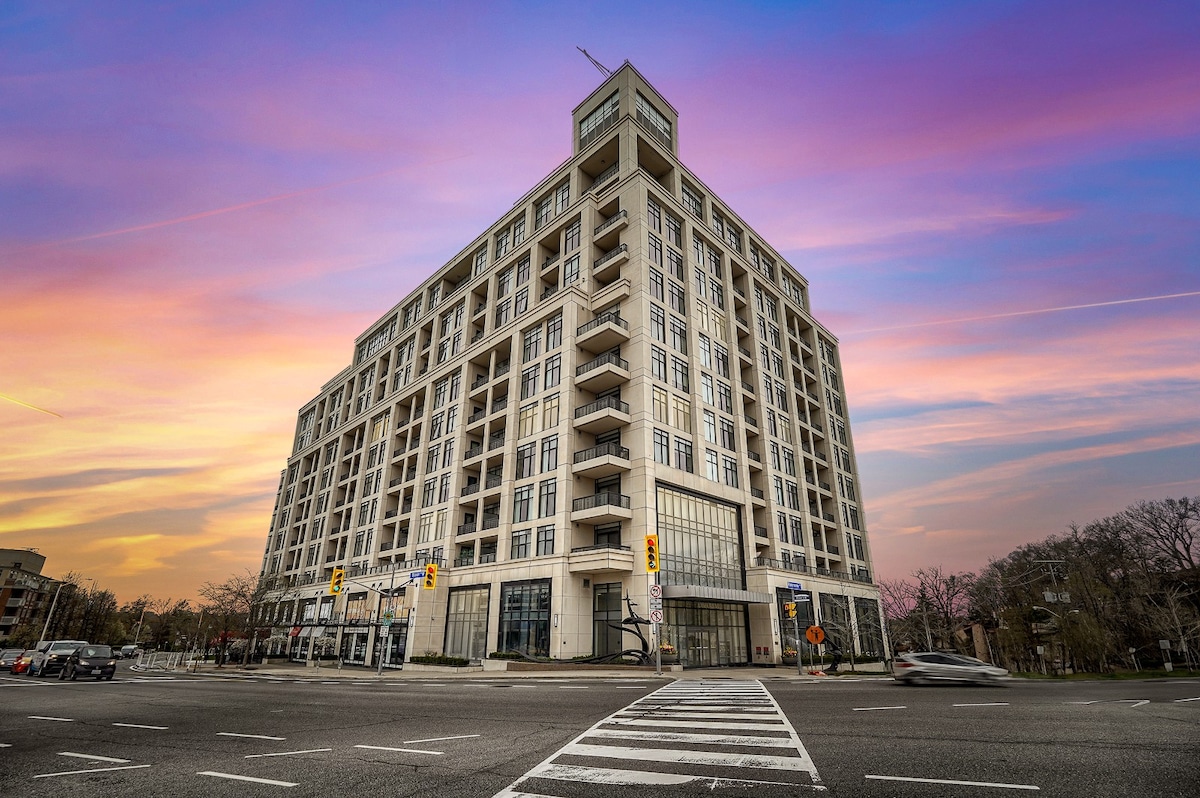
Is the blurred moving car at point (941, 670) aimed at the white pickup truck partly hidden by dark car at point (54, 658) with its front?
no

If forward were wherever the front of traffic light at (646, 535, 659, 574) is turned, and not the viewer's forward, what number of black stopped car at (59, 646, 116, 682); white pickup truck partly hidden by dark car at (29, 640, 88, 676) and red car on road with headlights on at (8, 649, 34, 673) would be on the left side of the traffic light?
0

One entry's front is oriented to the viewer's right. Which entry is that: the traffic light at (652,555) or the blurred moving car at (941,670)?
the blurred moving car

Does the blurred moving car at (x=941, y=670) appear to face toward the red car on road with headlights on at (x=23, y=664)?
no

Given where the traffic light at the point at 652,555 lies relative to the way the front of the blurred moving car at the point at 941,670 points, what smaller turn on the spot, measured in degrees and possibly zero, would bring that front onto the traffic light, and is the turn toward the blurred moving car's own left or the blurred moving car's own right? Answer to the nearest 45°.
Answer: approximately 180°

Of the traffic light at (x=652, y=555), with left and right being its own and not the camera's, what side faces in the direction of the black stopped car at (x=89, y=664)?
right

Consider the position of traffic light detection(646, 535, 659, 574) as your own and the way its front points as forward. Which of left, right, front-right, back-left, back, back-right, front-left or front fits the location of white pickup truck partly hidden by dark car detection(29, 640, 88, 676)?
right

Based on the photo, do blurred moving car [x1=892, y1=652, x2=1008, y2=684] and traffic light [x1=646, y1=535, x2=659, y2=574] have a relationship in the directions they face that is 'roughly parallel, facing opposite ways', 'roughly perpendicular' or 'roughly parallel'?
roughly perpendicular

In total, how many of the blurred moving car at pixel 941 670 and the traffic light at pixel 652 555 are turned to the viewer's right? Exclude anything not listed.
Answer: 1

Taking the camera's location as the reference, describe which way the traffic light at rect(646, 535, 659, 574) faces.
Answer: facing the viewer

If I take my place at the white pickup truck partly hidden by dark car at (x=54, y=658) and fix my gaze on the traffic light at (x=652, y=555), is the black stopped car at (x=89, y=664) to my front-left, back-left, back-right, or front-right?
front-right
